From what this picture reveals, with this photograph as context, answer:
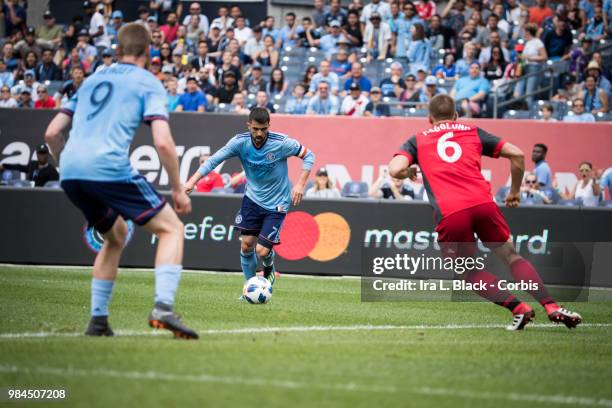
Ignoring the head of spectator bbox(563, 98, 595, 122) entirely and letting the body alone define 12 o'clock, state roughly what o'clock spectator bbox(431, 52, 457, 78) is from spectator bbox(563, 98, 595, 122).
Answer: spectator bbox(431, 52, 457, 78) is roughly at 4 o'clock from spectator bbox(563, 98, 595, 122).

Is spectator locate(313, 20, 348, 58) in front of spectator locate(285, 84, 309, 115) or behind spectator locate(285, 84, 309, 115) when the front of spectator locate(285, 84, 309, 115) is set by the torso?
behind

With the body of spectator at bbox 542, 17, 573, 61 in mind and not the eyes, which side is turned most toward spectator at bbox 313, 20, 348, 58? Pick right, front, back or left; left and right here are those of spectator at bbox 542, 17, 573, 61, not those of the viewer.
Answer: right

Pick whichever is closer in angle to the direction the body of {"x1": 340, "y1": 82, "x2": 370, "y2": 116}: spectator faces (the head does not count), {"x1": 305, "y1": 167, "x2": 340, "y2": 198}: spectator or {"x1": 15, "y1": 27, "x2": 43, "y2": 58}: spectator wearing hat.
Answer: the spectator

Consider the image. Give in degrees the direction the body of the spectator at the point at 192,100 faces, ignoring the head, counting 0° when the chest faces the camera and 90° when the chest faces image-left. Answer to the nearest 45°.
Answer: approximately 0°

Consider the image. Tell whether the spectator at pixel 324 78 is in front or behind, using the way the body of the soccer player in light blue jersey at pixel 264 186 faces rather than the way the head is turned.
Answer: behind
